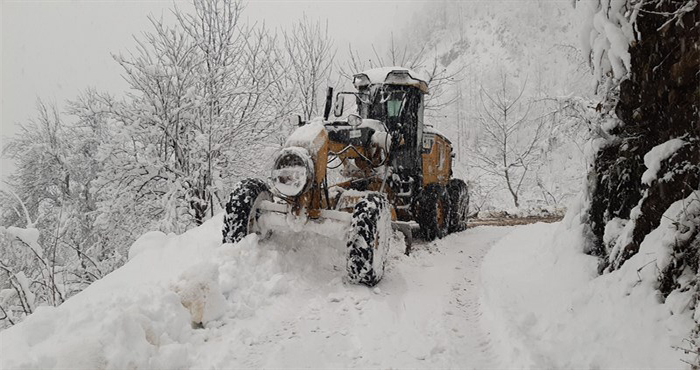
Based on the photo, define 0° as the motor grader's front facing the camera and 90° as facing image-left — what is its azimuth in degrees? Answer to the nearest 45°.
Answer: approximately 45°

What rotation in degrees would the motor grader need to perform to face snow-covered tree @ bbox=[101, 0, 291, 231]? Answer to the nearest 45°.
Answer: approximately 90° to its right
